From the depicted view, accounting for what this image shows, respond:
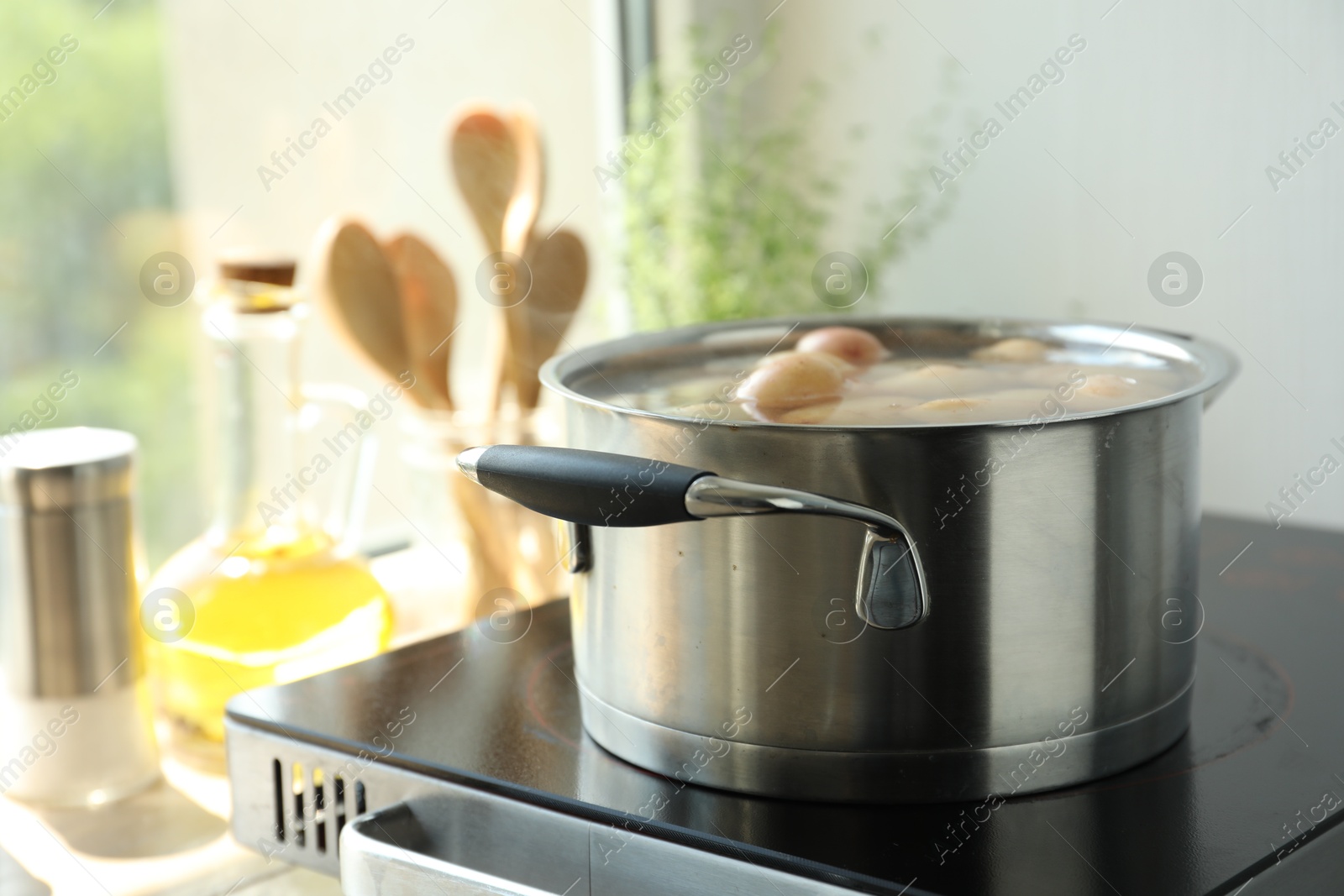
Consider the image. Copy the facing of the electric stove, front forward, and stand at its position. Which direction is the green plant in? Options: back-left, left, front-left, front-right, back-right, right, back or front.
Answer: back-right

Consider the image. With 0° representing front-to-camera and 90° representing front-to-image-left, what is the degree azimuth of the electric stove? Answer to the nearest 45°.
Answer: approximately 45°
